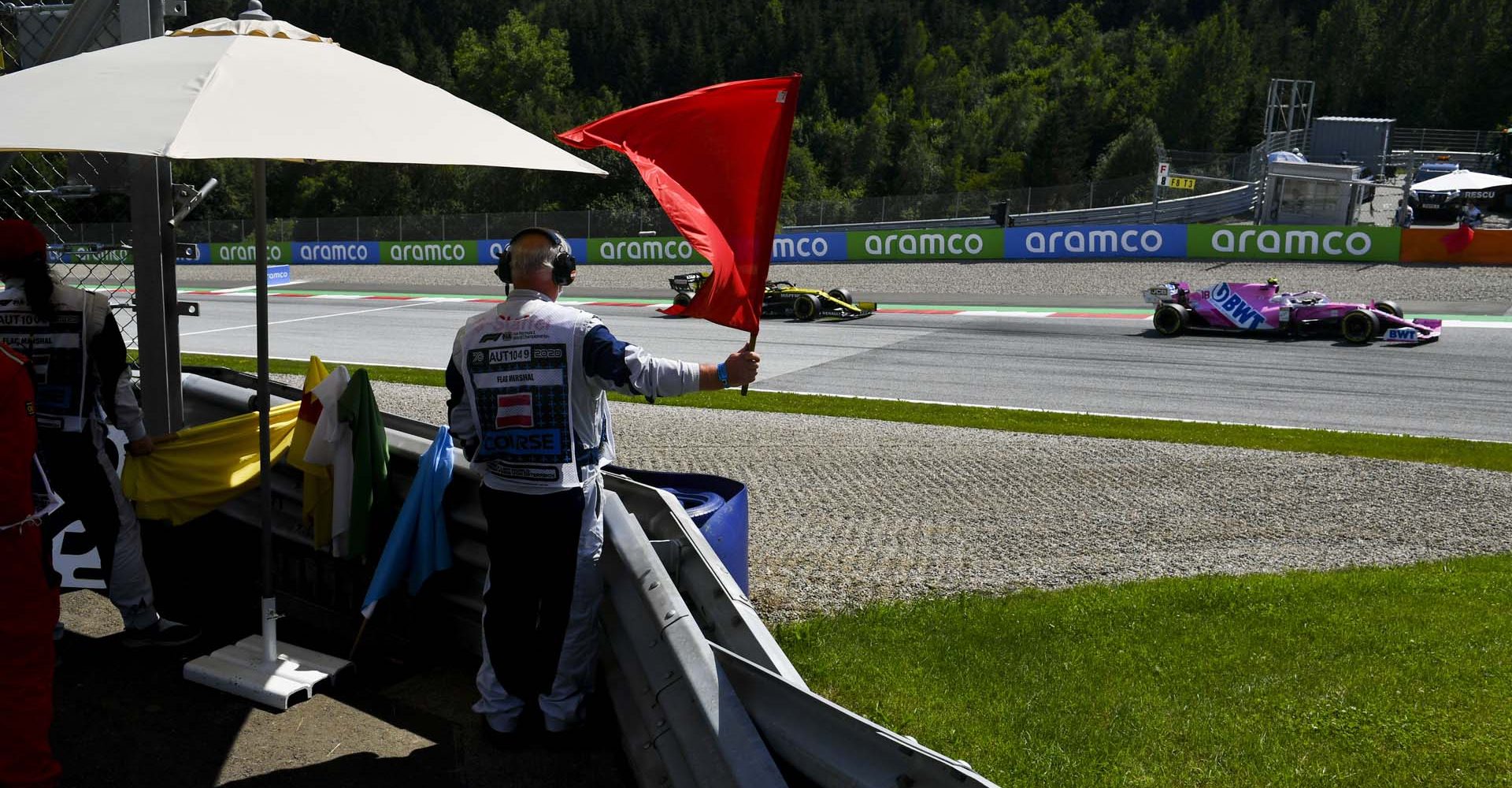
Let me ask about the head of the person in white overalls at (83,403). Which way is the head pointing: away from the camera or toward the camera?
away from the camera

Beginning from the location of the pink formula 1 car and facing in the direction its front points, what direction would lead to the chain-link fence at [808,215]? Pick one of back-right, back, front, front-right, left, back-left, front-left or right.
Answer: back-left

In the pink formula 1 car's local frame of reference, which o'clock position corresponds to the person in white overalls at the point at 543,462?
The person in white overalls is roughly at 3 o'clock from the pink formula 1 car.

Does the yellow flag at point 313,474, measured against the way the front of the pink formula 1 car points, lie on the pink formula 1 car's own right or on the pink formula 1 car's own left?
on the pink formula 1 car's own right

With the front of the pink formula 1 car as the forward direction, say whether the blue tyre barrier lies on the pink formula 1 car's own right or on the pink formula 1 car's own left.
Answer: on the pink formula 1 car's own right

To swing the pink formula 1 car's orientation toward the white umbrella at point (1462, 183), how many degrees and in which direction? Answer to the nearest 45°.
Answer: approximately 90° to its left

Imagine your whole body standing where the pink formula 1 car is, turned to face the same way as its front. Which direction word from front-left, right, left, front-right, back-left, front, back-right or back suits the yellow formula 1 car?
back

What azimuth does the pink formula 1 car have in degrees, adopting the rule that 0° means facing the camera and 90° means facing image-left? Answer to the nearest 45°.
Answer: approximately 270°

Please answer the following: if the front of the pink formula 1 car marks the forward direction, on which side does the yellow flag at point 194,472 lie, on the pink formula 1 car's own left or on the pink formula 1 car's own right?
on the pink formula 1 car's own right

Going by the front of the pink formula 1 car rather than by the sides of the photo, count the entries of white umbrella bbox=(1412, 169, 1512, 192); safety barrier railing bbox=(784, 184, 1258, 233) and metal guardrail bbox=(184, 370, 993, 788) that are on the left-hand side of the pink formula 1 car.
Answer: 2

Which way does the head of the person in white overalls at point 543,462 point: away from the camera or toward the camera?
away from the camera

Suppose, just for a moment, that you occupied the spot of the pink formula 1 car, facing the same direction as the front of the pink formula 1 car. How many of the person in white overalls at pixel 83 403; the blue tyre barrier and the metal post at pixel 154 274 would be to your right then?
3

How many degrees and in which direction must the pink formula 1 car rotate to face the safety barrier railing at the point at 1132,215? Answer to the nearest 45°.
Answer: approximately 90° to its left
